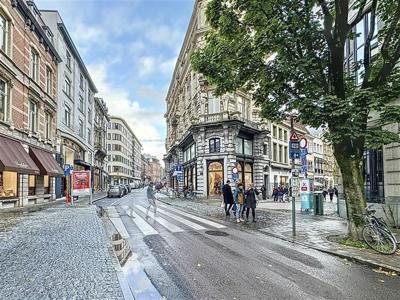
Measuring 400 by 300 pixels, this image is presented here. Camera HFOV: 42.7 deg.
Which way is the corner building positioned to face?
toward the camera

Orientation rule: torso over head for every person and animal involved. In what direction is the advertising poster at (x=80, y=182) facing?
toward the camera

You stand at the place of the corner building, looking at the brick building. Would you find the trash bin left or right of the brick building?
left

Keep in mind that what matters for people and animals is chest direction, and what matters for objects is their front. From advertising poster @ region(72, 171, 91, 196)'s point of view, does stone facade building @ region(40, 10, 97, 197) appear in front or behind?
behind

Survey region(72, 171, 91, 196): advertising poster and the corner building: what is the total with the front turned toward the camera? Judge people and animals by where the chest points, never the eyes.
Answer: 2

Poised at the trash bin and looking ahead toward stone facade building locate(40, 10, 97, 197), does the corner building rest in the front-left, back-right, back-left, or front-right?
front-right

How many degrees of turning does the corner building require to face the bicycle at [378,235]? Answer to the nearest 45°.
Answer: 0° — it already faces it

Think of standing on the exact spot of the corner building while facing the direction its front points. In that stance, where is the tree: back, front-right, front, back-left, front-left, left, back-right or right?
front

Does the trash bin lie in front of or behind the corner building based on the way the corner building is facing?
in front

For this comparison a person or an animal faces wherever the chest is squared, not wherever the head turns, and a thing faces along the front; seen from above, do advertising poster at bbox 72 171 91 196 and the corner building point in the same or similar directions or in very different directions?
same or similar directions

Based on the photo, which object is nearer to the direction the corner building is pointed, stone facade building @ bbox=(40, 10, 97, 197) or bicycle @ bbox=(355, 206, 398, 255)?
the bicycle

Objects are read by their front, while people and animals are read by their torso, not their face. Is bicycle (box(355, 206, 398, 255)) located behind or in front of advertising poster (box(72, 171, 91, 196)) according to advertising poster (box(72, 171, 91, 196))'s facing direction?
in front
